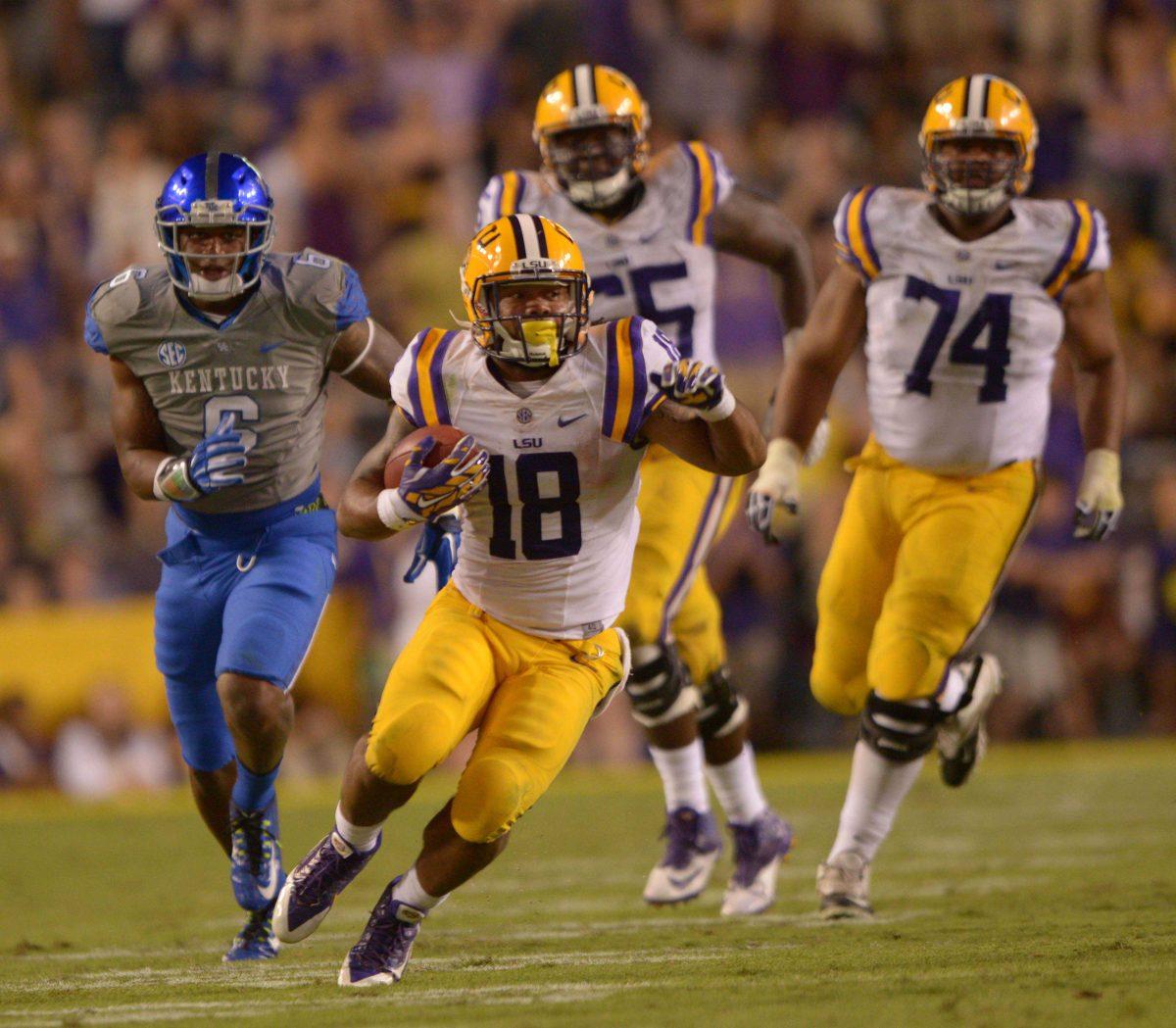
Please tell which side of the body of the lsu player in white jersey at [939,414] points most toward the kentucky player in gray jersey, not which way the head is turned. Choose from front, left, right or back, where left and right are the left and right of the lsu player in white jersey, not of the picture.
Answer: right

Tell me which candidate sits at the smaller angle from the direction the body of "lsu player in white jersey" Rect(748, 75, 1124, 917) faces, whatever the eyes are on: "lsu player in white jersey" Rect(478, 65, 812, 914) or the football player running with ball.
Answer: the football player running with ball

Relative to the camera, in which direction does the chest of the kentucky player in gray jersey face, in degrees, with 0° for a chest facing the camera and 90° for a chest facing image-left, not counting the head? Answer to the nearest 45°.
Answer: approximately 0°

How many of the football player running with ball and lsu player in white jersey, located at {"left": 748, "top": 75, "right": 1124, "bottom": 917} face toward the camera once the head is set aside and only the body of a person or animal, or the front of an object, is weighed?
2

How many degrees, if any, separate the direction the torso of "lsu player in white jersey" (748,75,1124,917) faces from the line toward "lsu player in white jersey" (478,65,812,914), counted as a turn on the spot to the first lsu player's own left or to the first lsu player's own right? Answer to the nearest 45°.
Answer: approximately 135° to the first lsu player's own right

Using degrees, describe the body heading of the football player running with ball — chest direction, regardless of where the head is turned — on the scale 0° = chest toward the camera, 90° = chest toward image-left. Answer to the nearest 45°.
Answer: approximately 0°
